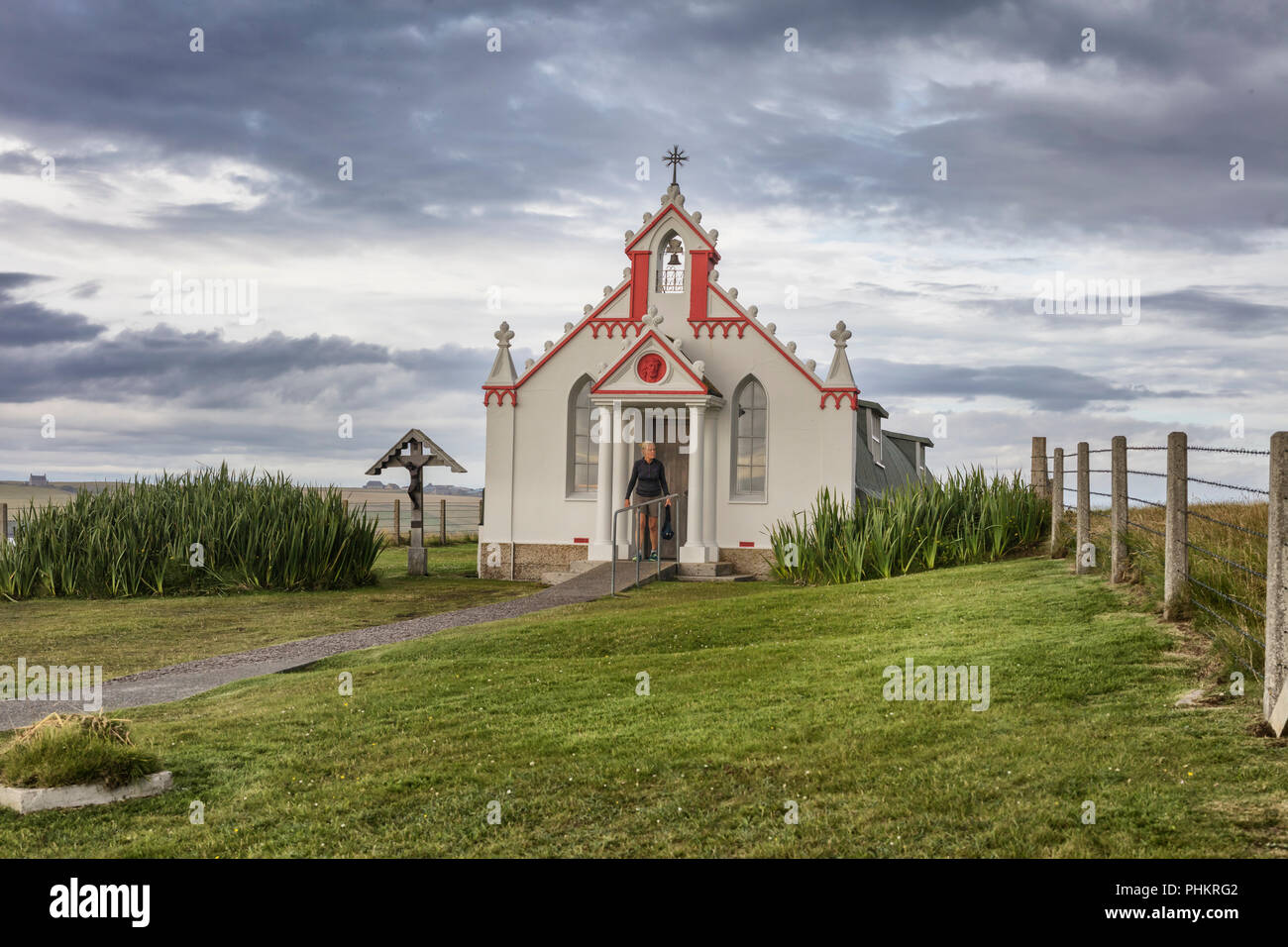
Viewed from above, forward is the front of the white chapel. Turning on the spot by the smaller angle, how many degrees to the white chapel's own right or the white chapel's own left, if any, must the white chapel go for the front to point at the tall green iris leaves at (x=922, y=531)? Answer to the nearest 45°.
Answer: approximately 45° to the white chapel's own left

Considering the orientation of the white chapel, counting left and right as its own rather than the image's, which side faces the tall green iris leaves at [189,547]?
right

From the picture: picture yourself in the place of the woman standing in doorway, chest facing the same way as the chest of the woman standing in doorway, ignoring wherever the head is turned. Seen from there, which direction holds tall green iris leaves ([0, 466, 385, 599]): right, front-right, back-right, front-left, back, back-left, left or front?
right

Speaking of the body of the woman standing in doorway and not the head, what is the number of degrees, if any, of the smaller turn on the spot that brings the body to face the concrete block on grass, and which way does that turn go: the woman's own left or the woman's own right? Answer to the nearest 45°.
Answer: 0° — they already face it

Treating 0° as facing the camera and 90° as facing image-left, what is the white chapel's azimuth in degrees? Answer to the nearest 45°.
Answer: approximately 0°

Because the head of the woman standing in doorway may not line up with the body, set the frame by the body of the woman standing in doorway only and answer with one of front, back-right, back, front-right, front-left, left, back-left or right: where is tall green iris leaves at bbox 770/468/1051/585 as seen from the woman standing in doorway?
front-left

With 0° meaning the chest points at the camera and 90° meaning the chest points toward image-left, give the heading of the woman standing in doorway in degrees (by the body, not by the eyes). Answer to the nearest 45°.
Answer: approximately 0°

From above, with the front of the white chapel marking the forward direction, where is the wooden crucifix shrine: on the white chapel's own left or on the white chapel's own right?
on the white chapel's own right
